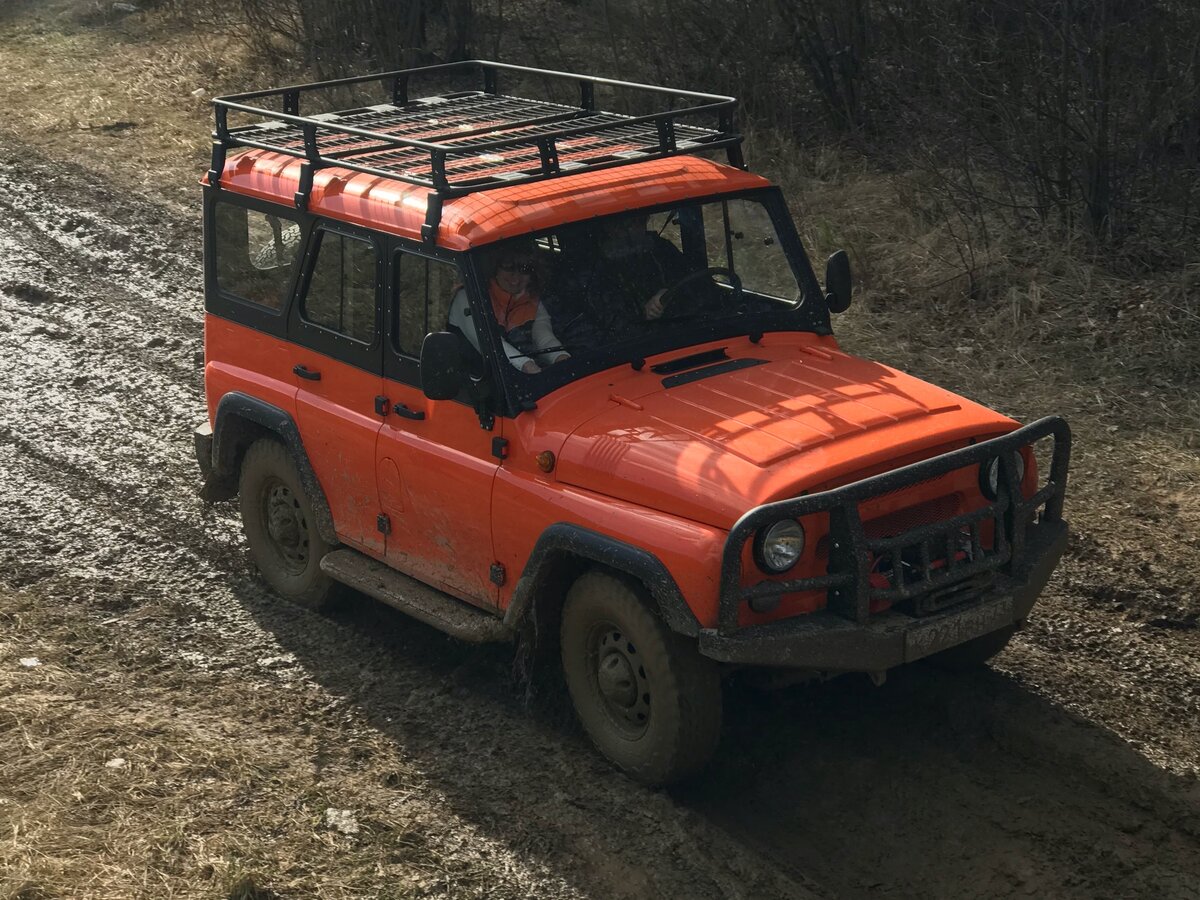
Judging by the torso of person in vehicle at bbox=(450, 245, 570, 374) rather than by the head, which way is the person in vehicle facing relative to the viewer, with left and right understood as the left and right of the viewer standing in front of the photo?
facing the viewer and to the right of the viewer

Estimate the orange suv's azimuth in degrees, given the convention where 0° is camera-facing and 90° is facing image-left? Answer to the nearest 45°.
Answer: approximately 315°
